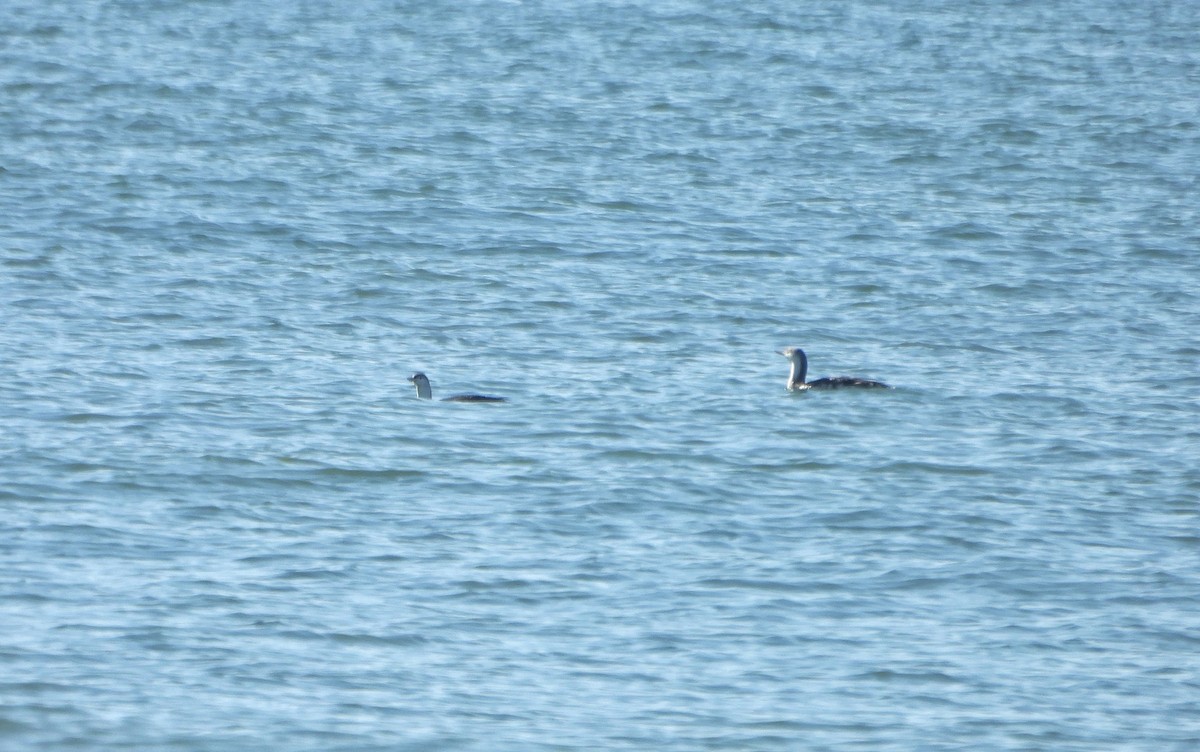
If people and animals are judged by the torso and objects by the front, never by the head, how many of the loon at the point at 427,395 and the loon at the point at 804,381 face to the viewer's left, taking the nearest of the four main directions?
2

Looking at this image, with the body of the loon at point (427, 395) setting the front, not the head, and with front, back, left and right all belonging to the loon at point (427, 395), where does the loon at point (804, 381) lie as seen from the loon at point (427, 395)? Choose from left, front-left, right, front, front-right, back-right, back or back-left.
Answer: back

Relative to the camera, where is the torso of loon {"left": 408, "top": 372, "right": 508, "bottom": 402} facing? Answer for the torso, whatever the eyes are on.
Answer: to the viewer's left

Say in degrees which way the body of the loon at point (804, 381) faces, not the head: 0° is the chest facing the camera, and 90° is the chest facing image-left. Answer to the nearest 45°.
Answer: approximately 90°

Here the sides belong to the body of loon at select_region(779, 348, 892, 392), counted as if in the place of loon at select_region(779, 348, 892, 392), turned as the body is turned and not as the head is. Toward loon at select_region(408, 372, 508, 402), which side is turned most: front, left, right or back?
front
